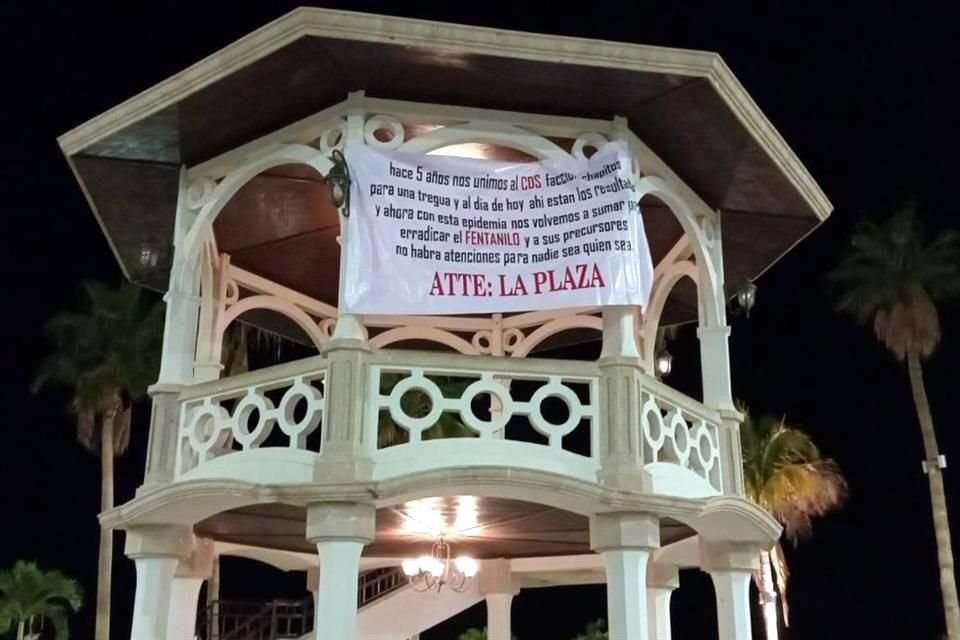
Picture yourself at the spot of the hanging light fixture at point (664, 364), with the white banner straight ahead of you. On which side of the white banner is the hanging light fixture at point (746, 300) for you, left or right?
left

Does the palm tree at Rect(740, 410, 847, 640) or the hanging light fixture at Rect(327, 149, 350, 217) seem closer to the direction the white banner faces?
the hanging light fixture

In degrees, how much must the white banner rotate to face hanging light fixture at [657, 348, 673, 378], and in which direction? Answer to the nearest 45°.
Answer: approximately 135° to its left

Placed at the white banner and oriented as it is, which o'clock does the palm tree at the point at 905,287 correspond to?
The palm tree is roughly at 7 o'clock from the white banner.

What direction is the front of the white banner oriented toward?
toward the camera

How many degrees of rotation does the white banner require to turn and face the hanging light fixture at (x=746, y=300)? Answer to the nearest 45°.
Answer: approximately 135° to its left

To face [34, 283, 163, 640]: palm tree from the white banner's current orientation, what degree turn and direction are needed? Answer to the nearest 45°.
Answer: approximately 135° to its right

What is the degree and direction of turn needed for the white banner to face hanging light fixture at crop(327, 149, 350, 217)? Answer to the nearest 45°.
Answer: approximately 90° to its right
